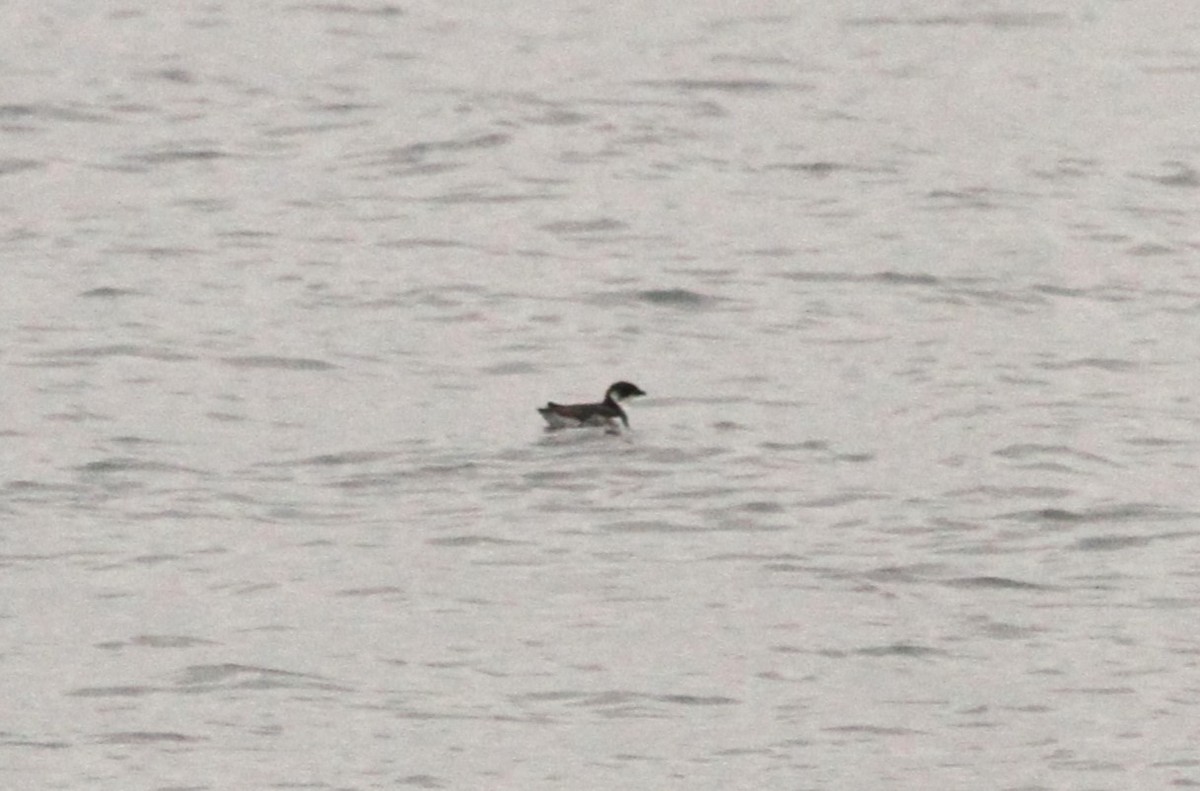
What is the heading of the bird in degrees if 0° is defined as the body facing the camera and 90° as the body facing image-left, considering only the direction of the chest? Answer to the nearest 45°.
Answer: approximately 270°
